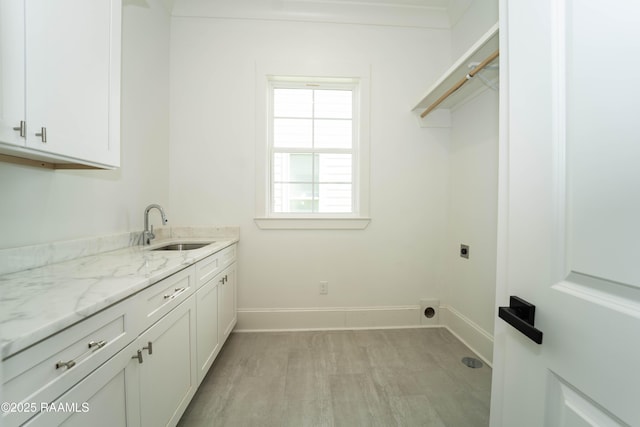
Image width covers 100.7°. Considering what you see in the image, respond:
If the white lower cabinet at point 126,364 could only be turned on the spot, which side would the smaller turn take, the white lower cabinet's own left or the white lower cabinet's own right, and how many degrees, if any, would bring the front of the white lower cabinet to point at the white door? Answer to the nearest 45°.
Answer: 0° — it already faces it

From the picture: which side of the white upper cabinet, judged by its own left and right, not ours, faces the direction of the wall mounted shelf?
front

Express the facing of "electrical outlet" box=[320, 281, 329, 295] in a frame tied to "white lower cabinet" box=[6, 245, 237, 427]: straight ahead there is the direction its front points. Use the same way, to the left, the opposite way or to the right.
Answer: to the right

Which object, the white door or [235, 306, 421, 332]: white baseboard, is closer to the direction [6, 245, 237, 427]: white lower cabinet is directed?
the white door

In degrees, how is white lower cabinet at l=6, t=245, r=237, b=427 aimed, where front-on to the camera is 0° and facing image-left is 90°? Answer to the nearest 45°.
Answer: approximately 315°

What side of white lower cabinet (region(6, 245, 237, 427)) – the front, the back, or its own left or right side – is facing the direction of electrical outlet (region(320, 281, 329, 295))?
left

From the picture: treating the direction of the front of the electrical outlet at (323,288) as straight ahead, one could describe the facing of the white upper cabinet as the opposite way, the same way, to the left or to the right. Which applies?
to the left

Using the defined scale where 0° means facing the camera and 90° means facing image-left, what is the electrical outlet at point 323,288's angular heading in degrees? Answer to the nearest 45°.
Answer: approximately 0°

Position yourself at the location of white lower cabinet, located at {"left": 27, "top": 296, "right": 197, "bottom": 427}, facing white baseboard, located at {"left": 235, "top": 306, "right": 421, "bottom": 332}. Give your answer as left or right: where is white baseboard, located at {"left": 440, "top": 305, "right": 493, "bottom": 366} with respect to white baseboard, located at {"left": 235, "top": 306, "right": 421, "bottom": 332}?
right
